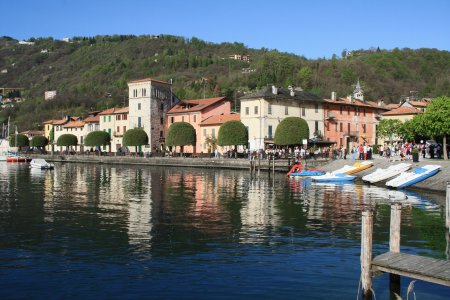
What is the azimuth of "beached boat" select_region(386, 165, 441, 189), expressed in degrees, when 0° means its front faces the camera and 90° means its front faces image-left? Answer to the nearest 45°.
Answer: approximately 225°

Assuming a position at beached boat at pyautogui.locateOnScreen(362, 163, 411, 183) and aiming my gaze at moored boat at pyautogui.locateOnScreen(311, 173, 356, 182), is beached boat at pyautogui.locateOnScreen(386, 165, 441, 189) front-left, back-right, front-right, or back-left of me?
back-left

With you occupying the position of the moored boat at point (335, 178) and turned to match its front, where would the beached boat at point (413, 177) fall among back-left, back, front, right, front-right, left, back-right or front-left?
front-right

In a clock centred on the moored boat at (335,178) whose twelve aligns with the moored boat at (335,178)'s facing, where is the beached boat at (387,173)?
the beached boat at (387,173) is roughly at 1 o'clock from the moored boat at (335,178).

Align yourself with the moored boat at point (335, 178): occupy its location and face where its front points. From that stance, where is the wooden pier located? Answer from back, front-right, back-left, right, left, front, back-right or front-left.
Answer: right

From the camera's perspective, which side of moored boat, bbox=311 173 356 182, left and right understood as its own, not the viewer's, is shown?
right

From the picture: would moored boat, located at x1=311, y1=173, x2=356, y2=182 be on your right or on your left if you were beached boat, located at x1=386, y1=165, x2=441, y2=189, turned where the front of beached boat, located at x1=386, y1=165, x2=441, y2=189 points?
on your left

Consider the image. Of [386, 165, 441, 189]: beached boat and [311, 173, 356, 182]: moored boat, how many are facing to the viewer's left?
0

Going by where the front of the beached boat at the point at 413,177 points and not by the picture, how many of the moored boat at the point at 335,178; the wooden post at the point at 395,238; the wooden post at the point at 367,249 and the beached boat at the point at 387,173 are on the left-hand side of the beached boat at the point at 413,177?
2

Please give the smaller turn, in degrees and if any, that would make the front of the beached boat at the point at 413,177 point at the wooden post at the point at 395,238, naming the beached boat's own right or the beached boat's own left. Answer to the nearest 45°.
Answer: approximately 135° to the beached boat's own right
